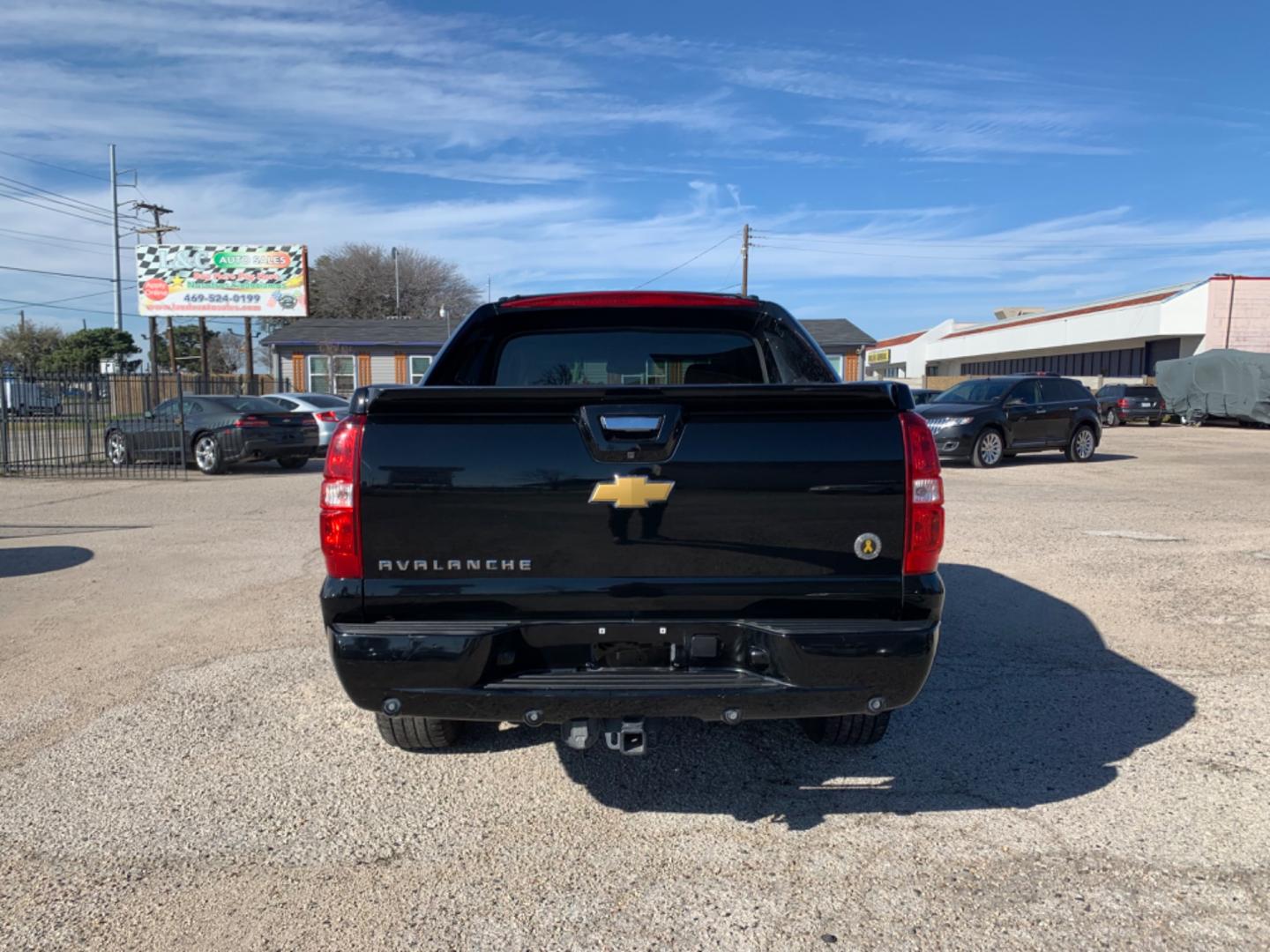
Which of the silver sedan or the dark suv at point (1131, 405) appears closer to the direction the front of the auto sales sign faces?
the silver sedan

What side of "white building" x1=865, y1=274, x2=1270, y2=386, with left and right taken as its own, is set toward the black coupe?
front

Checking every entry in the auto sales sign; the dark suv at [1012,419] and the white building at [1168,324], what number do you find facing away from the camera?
0

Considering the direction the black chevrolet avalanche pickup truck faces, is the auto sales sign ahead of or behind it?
ahead

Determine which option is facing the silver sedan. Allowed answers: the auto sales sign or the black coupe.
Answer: the auto sales sign

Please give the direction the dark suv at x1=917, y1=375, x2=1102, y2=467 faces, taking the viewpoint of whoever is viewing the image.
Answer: facing the viewer and to the left of the viewer

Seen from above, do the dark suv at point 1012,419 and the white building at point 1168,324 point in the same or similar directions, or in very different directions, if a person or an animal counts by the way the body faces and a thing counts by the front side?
same or similar directions

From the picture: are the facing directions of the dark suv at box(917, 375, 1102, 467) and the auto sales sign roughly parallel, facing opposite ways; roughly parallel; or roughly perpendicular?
roughly perpendicular

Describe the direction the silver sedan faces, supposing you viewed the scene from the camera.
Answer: facing away from the viewer and to the left of the viewer

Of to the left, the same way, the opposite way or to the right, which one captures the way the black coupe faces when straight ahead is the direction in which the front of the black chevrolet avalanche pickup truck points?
to the left

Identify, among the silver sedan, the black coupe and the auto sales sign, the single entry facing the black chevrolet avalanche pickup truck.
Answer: the auto sales sign

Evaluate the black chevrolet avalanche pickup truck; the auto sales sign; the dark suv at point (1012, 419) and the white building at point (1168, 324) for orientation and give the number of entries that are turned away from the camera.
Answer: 1

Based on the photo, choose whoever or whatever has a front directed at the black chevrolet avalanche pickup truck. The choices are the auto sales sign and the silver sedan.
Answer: the auto sales sign

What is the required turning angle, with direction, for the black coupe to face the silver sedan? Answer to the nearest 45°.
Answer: approximately 90° to its right

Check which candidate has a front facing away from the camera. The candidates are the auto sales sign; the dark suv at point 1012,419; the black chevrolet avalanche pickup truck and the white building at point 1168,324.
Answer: the black chevrolet avalanche pickup truck

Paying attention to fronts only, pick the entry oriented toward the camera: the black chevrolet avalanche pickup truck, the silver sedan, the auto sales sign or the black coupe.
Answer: the auto sales sign

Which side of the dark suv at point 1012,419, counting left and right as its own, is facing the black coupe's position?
front

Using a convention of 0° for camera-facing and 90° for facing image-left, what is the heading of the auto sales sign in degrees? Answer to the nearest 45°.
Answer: approximately 0°

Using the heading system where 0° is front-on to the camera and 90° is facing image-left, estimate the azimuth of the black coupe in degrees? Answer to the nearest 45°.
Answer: approximately 135°

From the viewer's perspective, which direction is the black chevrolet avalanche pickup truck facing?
away from the camera
